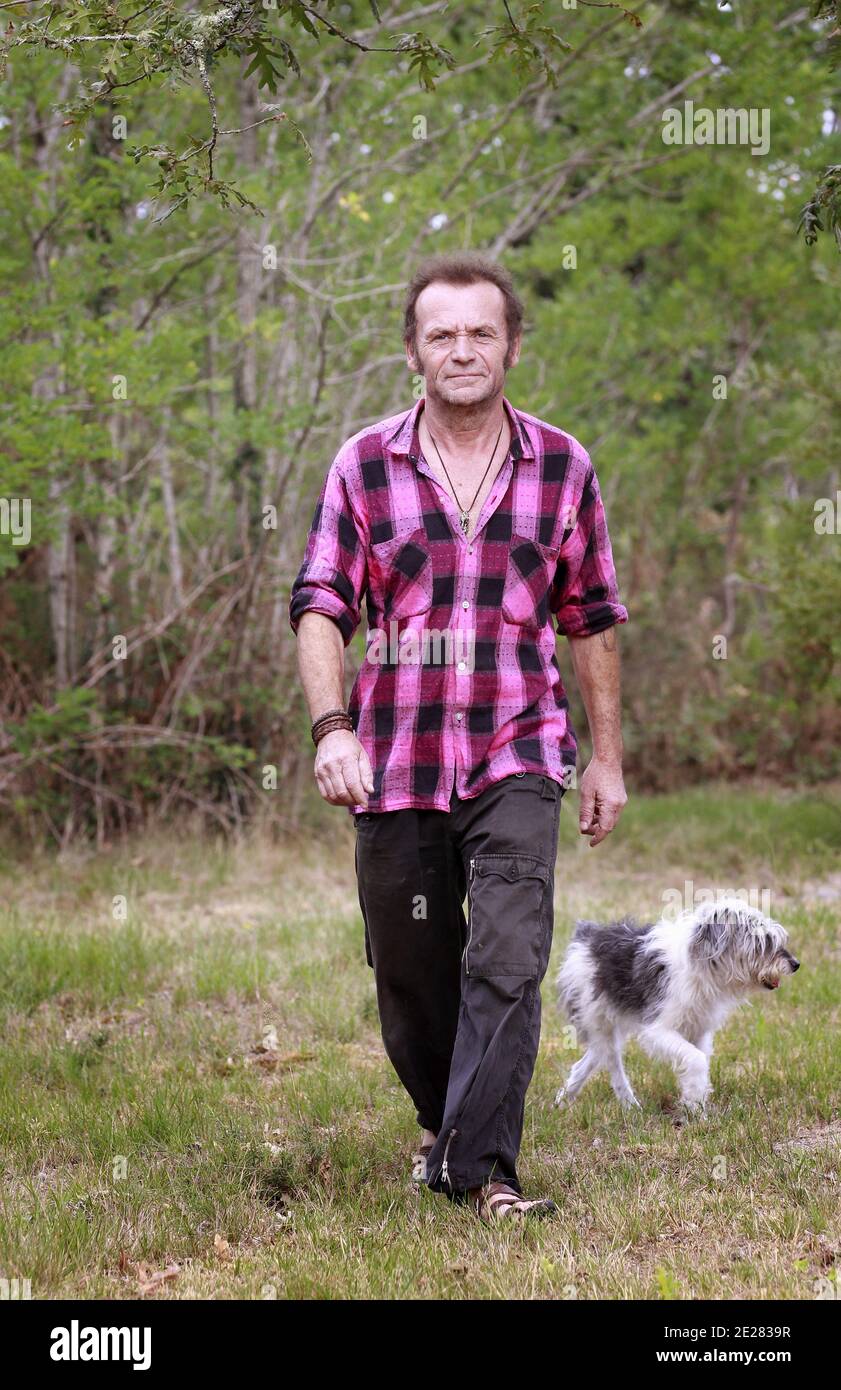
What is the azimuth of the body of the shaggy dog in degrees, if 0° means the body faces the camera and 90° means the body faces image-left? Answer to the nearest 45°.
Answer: approximately 270°

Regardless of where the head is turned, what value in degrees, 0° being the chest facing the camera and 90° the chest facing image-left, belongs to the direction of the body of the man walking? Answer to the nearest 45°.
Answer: approximately 0°

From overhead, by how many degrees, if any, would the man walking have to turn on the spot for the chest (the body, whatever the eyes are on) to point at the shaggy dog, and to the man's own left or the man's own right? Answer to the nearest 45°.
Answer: approximately 135° to the man's own left

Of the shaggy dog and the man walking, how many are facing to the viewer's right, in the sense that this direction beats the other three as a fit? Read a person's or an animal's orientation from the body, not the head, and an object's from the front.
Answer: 1

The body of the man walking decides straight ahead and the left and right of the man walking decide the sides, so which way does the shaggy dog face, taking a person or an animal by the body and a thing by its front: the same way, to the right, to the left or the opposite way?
to the left
